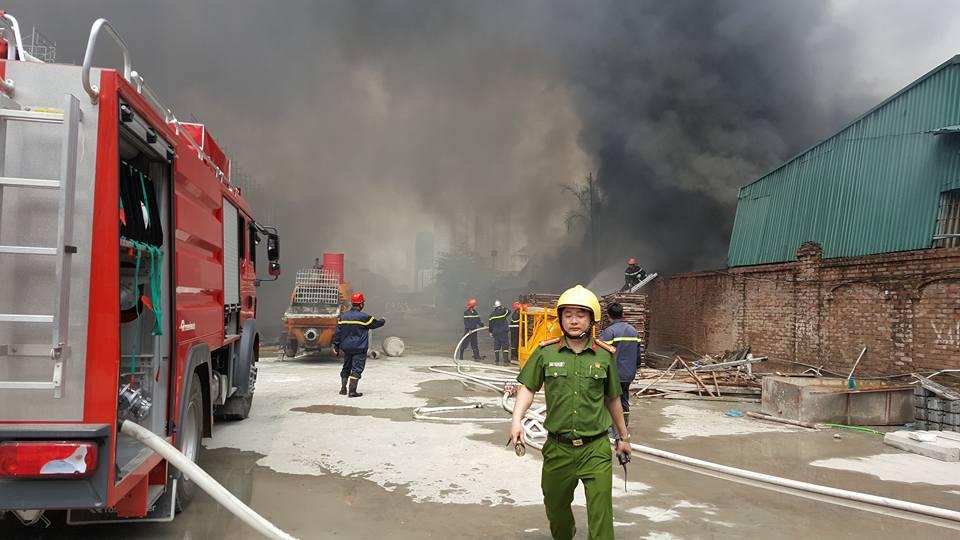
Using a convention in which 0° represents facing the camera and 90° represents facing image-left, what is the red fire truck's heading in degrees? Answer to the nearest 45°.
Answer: approximately 180°

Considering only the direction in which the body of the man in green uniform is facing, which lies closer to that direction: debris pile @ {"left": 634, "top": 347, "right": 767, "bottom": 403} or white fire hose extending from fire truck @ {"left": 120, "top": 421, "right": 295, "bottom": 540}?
the white fire hose extending from fire truck
